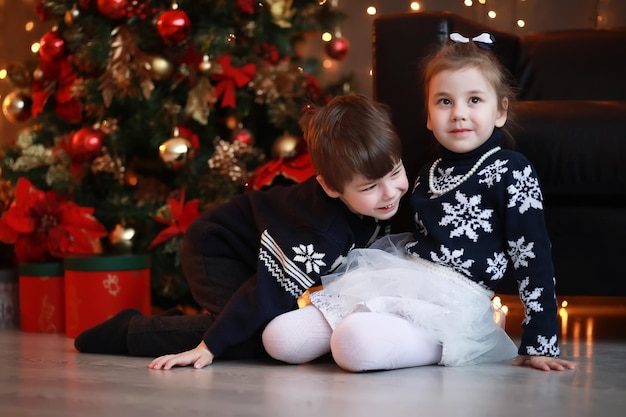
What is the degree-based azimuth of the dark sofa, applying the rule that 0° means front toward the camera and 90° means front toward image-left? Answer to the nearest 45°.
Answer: approximately 0°

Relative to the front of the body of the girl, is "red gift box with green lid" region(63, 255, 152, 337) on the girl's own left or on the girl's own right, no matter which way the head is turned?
on the girl's own right

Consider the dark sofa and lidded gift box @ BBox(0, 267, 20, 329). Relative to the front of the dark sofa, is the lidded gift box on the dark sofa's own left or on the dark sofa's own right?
on the dark sofa's own right

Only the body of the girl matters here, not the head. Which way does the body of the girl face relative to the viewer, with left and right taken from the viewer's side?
facing the viewer and to the left of the viewer

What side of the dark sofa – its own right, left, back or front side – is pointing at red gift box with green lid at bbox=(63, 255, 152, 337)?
right

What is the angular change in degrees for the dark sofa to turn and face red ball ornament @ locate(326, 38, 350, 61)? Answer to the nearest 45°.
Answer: approximately 135° to its right

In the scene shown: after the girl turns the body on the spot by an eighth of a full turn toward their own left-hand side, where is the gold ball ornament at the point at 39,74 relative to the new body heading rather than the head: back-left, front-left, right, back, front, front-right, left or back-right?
back-right

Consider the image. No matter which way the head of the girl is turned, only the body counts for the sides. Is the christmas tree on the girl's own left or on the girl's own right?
on the girl's own right

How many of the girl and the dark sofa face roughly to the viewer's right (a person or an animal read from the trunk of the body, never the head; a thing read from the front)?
0
